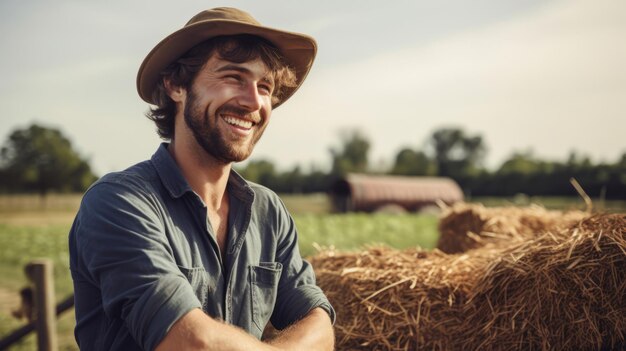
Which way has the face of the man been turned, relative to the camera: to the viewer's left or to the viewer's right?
to the viewer's right

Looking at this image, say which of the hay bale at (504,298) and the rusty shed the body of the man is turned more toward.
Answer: the hay bale

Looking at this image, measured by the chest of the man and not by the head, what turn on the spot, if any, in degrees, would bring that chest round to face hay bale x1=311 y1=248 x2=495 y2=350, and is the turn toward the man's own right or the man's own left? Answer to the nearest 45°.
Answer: approximately 45° to the man's own left

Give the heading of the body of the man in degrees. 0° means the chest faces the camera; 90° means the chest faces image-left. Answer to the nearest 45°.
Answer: approximately 315°

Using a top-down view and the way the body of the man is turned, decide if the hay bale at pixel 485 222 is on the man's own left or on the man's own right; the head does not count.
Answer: on the man's own left
